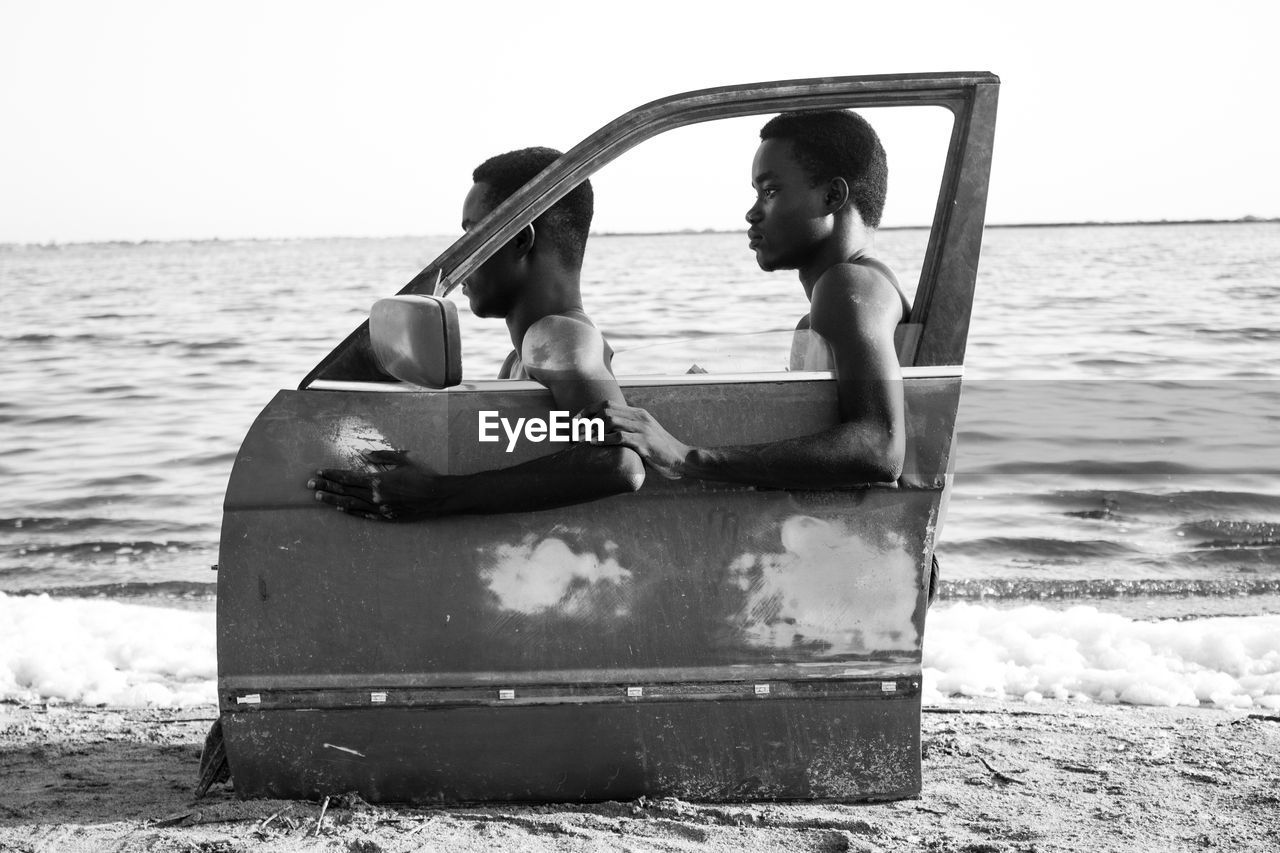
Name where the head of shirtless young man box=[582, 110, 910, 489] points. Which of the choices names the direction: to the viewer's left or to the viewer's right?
to the viewer's left

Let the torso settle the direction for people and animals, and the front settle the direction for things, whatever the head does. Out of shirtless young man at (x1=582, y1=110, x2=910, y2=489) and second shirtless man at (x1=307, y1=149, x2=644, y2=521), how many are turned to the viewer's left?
2

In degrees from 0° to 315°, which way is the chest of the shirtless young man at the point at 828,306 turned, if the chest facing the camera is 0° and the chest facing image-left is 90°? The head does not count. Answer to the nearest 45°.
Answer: approximately 90°

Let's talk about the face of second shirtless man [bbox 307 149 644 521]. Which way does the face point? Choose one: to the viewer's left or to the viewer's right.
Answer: to the viewer's left

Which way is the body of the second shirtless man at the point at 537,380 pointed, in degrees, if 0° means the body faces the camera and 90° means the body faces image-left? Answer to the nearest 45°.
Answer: approximately 90°
